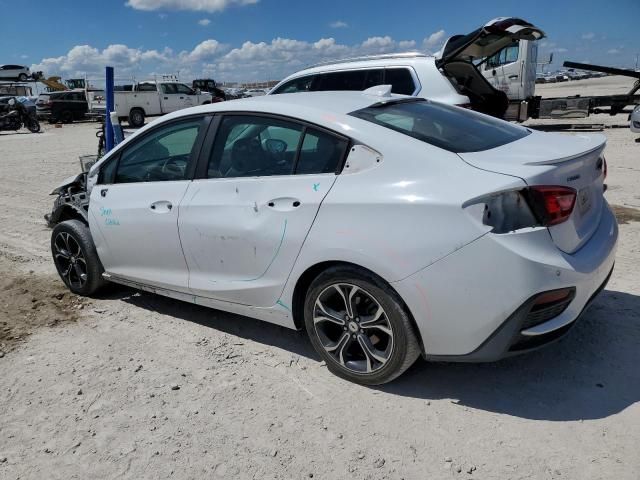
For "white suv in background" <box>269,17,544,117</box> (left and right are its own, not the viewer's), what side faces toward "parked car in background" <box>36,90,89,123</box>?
front

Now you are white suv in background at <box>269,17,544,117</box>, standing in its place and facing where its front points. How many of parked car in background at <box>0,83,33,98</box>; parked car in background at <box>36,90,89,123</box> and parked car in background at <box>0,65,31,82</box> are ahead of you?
3

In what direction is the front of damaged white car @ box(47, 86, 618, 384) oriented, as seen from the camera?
facing away from the viewer and to the left of the viewer

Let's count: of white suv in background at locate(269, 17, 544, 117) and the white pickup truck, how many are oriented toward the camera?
0

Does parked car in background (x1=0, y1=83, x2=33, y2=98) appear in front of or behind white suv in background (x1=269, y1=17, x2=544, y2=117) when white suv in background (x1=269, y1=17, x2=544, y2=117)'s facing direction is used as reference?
in front

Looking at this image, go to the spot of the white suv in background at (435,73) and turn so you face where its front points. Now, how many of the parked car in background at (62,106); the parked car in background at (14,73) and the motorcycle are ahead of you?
3

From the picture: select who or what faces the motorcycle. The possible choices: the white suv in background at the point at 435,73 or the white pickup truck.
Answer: the white suv in background

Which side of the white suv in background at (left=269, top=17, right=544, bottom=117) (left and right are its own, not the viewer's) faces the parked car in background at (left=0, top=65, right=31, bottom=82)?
front

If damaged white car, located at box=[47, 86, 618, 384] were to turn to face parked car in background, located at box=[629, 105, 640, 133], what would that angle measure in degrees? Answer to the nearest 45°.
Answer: approximately 90° to its right

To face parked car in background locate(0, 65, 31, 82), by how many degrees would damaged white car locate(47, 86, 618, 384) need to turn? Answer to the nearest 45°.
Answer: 0° — it already faces it

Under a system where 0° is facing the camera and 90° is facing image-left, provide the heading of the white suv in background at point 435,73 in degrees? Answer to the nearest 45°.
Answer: approximately 135°

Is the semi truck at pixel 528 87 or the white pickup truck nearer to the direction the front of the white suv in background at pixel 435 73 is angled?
the white pickup truck

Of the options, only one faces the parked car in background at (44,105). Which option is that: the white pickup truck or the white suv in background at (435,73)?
the white suv in background

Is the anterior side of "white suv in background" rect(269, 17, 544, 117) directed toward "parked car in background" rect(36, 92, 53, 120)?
yes

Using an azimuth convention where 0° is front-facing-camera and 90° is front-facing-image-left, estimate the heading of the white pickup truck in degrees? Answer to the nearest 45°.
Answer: approximately 225°
